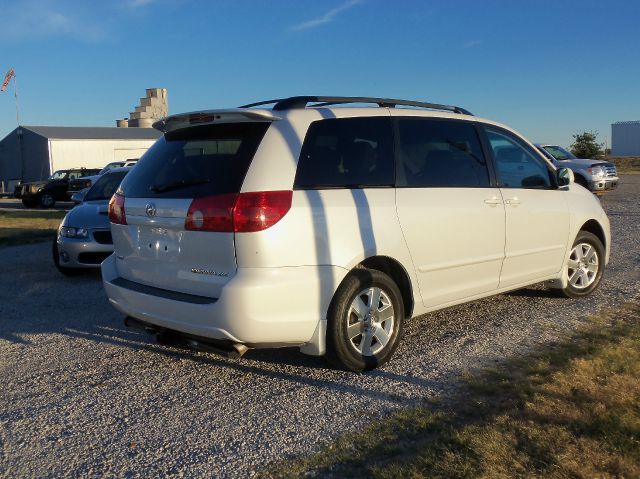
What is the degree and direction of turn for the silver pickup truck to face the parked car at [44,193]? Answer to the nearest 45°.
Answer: approximately 135° to its right

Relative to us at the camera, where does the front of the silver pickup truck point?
facing the viewer and to the right of the viewer

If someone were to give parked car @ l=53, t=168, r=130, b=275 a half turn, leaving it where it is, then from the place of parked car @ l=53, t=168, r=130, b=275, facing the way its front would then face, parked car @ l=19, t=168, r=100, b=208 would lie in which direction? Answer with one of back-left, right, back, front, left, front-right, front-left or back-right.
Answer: front

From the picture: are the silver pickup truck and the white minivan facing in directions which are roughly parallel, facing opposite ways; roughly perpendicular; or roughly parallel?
roughly perpendicular

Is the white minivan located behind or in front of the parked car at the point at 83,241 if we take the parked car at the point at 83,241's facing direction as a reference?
in front

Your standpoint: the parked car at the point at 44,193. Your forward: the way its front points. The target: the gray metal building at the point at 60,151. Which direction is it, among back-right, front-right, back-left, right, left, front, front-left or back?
back-right

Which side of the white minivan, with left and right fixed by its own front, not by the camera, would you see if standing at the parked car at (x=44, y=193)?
left

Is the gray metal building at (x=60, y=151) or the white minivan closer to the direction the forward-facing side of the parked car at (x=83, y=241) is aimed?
the white minivan

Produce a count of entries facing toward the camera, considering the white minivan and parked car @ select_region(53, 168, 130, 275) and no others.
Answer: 1

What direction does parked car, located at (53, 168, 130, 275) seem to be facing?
toward the camera
